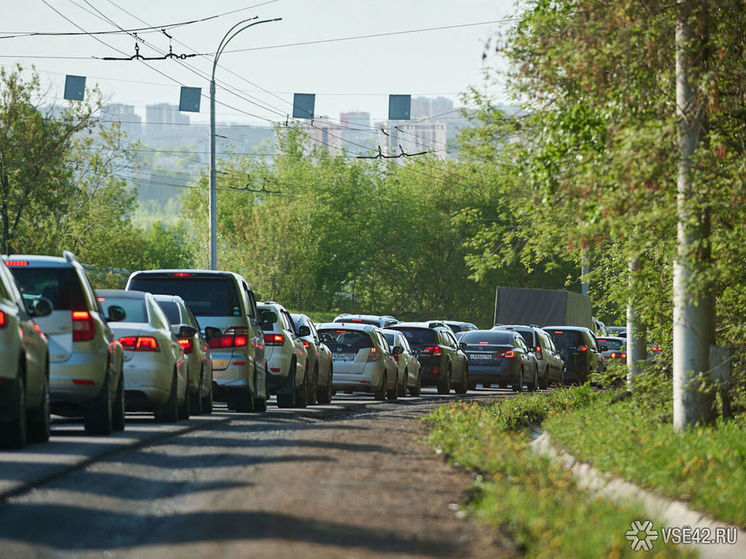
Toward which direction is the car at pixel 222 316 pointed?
away from the camera

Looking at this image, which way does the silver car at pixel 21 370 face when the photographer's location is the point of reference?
facing away from the viewer

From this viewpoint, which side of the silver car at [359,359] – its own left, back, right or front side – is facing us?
back

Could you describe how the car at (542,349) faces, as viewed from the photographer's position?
facing away from the viewer and to the right of the viewer

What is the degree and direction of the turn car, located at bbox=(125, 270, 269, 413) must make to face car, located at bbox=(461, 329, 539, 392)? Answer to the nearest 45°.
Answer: approximately 45° to its right

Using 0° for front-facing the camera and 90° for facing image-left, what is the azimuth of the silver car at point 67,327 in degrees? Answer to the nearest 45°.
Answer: approximately 180°

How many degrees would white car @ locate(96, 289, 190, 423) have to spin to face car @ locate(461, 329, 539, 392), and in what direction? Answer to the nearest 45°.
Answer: approximately 45° to its right

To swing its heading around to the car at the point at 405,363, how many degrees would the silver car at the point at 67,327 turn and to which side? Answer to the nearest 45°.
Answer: approximately 45° to its right

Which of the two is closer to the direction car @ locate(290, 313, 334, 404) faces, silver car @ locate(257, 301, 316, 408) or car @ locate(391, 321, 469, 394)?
the car
